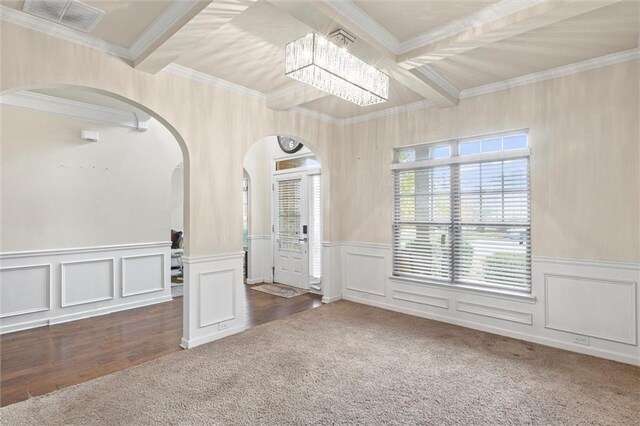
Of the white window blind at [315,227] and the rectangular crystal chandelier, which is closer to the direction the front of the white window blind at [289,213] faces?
the rectangular crystal chandelier

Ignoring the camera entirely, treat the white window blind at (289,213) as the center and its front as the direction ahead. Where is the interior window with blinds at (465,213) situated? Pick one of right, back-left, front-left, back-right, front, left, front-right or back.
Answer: left

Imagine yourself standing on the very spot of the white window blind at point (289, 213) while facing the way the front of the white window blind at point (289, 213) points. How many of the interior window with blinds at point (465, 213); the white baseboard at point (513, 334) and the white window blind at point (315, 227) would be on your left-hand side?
3

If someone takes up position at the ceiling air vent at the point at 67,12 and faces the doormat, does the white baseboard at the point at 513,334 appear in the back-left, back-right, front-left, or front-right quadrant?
front-right

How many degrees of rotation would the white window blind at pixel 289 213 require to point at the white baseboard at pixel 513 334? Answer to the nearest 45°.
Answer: approximately 90° to its left

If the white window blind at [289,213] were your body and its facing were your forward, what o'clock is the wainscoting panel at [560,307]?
The wainscoting panel is roughly at 9 o'clock from the white window blind.

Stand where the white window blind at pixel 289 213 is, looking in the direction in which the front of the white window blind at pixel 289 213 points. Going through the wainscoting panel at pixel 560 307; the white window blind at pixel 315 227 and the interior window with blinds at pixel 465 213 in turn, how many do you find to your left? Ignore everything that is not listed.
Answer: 3

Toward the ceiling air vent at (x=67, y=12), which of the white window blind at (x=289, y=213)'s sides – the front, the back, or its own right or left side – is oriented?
front

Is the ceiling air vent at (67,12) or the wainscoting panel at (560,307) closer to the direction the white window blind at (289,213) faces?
the ceiling air vent

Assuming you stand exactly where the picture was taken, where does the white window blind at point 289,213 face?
facing the viewer and to the left of the viewer

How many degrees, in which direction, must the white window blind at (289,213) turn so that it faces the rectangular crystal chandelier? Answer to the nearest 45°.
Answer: approximately 45° to its left

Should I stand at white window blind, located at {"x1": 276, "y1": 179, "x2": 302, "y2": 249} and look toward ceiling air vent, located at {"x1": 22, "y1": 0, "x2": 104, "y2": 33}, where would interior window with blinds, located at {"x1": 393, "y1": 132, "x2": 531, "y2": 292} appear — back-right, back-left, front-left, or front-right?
front-left

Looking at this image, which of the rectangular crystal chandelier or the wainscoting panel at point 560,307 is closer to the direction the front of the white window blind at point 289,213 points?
the rectangular crystal chandelier

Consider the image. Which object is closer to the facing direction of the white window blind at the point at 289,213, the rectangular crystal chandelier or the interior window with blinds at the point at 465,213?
the rectangular crystal chandelier

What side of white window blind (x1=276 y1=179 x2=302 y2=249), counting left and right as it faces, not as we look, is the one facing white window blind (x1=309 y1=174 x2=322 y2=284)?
left
